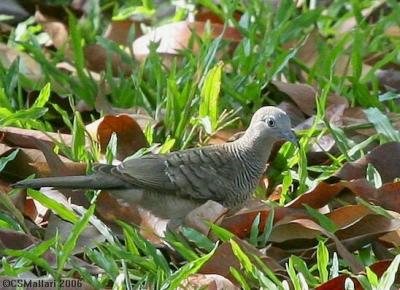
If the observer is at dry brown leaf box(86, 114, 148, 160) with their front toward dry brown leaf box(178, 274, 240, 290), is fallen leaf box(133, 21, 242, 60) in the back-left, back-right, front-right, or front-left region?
back-left

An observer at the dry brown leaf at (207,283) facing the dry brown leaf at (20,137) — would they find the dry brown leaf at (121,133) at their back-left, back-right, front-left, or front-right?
front-right

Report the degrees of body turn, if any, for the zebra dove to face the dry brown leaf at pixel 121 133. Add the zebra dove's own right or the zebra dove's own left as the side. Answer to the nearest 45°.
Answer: approximately 135° to the zebra dove's own left

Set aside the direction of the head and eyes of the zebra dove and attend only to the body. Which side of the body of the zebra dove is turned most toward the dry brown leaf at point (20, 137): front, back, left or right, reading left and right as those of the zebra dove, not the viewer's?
back

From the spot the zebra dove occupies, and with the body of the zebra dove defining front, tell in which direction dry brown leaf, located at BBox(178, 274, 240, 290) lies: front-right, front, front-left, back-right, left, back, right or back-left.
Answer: right

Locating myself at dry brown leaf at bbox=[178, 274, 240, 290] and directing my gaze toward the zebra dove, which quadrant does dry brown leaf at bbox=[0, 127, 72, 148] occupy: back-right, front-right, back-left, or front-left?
front-left

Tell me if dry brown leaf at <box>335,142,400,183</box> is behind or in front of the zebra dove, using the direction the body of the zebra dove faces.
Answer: in front

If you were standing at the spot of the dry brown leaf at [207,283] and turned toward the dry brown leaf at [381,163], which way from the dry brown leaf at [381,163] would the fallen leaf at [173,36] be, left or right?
left

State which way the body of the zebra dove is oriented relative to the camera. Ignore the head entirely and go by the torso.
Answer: to the viewer's right

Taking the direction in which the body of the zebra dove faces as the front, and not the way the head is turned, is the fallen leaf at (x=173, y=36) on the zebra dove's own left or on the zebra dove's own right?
on the zebra dove's own left

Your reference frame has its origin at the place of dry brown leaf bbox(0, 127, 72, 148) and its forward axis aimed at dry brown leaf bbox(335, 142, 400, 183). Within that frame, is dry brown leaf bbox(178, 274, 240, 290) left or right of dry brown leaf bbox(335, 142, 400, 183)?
right
